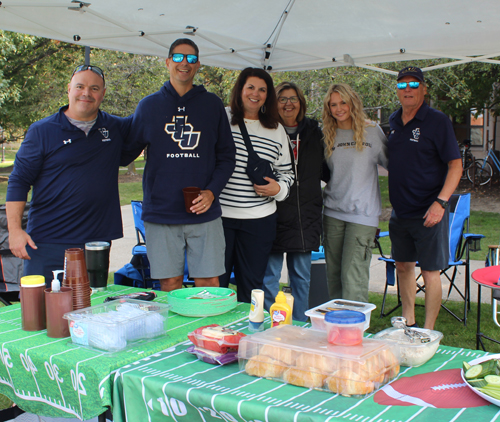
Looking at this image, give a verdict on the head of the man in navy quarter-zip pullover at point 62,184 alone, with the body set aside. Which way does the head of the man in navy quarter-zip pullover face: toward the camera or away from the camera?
toward the camera

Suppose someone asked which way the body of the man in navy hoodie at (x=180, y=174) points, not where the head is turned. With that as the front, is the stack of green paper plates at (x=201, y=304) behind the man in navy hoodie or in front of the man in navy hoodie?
in front

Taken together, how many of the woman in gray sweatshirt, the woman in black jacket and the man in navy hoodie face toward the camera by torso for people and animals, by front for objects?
3

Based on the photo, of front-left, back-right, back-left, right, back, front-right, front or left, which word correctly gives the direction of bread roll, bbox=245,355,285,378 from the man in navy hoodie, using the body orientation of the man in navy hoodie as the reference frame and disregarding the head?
front

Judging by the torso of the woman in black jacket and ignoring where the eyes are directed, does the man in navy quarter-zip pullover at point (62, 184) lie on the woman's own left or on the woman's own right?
on the woman's own right

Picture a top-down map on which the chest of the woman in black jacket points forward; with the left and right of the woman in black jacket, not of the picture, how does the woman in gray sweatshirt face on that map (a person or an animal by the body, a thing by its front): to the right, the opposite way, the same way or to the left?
the same way

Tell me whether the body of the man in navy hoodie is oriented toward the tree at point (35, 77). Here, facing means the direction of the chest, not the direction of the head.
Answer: no

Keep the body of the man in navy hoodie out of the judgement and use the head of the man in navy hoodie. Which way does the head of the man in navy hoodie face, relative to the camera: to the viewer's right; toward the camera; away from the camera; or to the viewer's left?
toward the camera

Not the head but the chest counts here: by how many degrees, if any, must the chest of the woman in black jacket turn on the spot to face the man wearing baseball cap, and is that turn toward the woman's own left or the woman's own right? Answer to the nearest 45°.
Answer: approximately 90° to the woman's own left

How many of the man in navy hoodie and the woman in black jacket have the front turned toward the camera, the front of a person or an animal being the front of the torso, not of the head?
2

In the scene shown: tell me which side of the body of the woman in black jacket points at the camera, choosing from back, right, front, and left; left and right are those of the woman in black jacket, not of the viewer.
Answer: front

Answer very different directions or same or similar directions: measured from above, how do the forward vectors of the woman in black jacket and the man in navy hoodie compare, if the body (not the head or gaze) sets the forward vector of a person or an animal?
same or similar directions

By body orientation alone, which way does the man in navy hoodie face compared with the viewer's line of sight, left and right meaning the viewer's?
facing the viewer

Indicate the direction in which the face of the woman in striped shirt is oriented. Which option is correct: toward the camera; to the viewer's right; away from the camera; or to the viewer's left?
toward the camera

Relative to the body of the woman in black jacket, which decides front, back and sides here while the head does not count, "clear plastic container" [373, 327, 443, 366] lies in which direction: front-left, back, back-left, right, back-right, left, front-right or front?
front

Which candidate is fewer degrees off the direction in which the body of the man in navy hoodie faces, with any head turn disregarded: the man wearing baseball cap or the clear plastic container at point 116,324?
the clear plastic container

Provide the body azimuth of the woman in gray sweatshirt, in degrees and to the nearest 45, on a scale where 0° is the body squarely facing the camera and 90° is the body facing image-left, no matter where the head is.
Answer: approximately 0°

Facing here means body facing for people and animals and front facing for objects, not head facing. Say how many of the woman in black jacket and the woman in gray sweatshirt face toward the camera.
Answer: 2

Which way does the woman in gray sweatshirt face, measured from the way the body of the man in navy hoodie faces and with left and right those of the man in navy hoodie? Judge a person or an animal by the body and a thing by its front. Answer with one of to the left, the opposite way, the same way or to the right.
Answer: the same way

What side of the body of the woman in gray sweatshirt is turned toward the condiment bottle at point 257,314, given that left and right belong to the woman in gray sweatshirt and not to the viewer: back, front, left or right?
front
